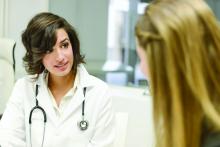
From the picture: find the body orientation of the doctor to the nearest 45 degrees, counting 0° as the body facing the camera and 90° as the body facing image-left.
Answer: approximately 0°

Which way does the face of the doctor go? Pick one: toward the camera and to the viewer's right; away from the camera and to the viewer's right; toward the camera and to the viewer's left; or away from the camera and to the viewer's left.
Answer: toward the camera and to the viewer's right
